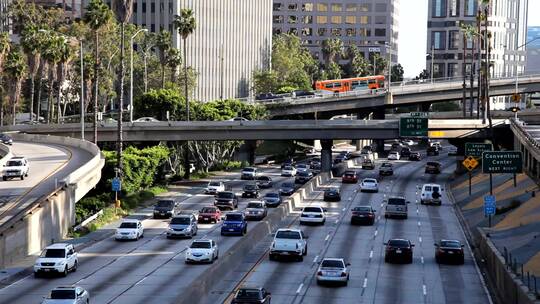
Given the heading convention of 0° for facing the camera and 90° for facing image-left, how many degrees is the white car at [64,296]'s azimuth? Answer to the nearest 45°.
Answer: approximately 45°

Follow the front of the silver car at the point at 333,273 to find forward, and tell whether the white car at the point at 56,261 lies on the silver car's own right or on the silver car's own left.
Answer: on the silver car's own left

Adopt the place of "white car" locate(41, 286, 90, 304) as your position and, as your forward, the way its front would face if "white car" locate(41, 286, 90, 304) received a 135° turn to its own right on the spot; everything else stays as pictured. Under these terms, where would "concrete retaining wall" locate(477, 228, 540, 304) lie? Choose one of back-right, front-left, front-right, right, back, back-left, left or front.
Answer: right

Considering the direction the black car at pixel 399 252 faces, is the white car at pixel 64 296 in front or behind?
behind

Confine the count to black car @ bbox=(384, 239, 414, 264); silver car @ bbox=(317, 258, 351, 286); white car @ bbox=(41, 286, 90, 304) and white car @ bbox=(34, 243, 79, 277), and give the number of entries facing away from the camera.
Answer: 2

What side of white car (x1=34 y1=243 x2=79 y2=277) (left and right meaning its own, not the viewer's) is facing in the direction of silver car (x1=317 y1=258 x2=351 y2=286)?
left

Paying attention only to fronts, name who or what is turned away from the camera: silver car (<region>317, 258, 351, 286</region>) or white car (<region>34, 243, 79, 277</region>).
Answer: the silver car

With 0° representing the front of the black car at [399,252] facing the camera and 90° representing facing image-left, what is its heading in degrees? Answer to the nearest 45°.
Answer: approximately 180°

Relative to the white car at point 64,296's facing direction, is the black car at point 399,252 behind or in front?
behind

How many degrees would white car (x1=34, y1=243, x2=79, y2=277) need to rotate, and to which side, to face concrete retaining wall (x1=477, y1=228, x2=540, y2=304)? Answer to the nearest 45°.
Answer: approximately 90° to its left

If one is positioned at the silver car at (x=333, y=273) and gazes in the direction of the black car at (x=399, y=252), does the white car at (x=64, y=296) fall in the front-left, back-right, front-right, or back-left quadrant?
back-left

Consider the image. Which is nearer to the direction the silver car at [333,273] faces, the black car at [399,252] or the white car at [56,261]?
the black car

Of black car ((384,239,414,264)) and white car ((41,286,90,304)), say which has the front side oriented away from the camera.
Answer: the black car

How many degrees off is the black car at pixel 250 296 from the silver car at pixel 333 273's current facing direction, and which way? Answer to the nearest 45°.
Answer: approximately 180°

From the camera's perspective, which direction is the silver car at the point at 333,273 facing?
away from the camera
